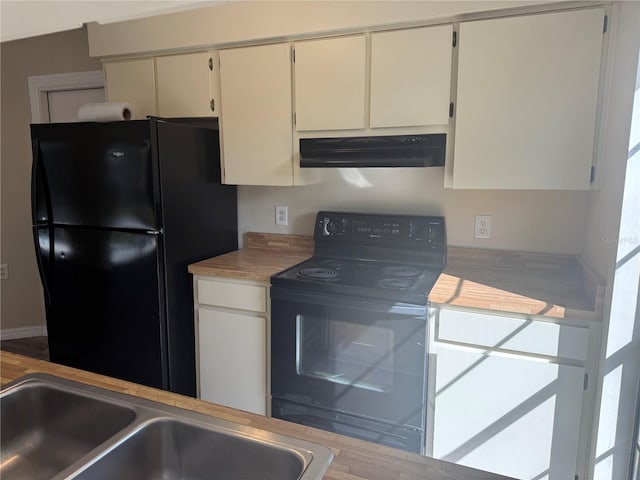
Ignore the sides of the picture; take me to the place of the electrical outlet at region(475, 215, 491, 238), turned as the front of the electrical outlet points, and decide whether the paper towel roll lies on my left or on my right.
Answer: on my right

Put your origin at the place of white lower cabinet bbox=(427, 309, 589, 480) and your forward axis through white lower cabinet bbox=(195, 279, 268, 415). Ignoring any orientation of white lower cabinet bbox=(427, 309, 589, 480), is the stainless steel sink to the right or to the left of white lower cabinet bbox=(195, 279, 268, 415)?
left

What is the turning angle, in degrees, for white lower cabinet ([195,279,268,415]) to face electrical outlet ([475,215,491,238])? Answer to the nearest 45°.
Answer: approximately 135° to its left

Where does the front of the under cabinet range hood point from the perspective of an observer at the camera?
facing the viewer

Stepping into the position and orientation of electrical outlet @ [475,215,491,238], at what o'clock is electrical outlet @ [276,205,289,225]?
electrical outlet @ [276,205,289,225] is roughly at 3 o'clock from electrical outlet @ [475,215,491,238].

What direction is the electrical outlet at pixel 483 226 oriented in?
toward the camera

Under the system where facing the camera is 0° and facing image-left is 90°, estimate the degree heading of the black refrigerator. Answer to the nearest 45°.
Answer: approximately 45°

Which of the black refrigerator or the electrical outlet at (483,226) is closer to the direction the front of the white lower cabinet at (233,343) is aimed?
the black refrigerator

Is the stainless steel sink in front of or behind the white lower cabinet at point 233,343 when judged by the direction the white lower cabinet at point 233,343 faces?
in front

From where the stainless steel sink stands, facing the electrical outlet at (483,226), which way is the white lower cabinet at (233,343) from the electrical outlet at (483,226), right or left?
left

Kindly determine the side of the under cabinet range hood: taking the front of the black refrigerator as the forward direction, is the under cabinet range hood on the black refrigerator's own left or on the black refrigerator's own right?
on the black refrigerator's own left

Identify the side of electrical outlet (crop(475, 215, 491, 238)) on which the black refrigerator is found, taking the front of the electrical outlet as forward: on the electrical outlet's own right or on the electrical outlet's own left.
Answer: on the electrical outlet's own right

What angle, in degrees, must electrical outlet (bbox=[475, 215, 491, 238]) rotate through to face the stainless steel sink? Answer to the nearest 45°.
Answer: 0° — it already faces it

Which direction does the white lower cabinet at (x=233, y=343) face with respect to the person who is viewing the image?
facing the viewer and to the left of the viewer

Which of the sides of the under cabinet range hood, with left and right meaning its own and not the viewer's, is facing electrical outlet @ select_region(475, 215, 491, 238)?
left

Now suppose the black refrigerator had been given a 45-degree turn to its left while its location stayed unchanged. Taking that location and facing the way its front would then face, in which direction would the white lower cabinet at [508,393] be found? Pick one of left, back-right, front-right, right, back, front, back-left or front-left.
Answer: front-left
